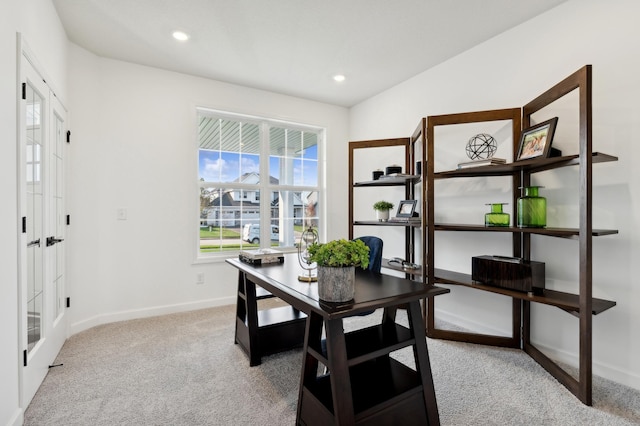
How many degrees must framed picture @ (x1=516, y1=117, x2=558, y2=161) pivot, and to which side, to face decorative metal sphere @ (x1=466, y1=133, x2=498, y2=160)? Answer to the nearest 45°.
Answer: approximately 90° to its right

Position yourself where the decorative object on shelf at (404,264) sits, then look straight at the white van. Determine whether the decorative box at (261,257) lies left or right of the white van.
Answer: left

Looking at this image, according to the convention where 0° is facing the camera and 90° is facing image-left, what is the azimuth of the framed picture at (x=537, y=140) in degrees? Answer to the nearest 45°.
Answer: approximately 45°

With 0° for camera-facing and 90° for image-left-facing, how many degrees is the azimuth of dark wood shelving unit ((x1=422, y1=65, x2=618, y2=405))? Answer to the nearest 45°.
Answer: approximately 45°

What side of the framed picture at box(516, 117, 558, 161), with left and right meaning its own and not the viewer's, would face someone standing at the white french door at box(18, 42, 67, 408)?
front

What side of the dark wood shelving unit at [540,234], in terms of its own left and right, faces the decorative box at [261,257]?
front
